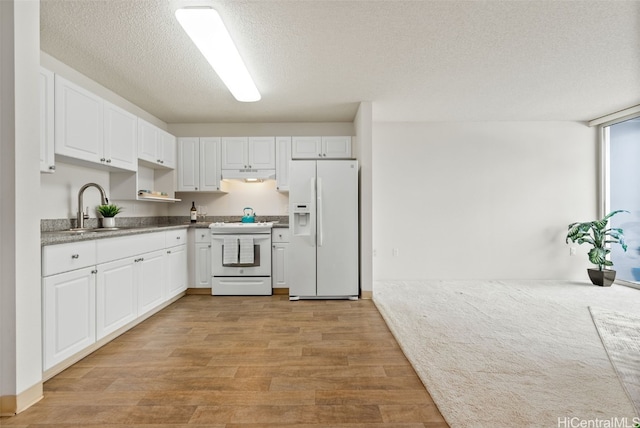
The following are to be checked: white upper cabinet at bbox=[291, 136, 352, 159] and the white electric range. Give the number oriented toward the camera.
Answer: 2

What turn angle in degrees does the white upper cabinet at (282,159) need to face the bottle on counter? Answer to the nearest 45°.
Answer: approximately 90° to its right

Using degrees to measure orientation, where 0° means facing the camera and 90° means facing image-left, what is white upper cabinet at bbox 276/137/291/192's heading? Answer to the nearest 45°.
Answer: approximately 0°

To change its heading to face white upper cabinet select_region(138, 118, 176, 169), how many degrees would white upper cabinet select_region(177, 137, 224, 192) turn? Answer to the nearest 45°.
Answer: approximately 45° to its right

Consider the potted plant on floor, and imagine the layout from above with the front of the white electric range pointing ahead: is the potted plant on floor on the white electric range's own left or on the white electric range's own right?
on the white electric range's own left

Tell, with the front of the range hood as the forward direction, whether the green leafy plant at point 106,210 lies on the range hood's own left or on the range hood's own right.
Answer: on the range hood's own right
